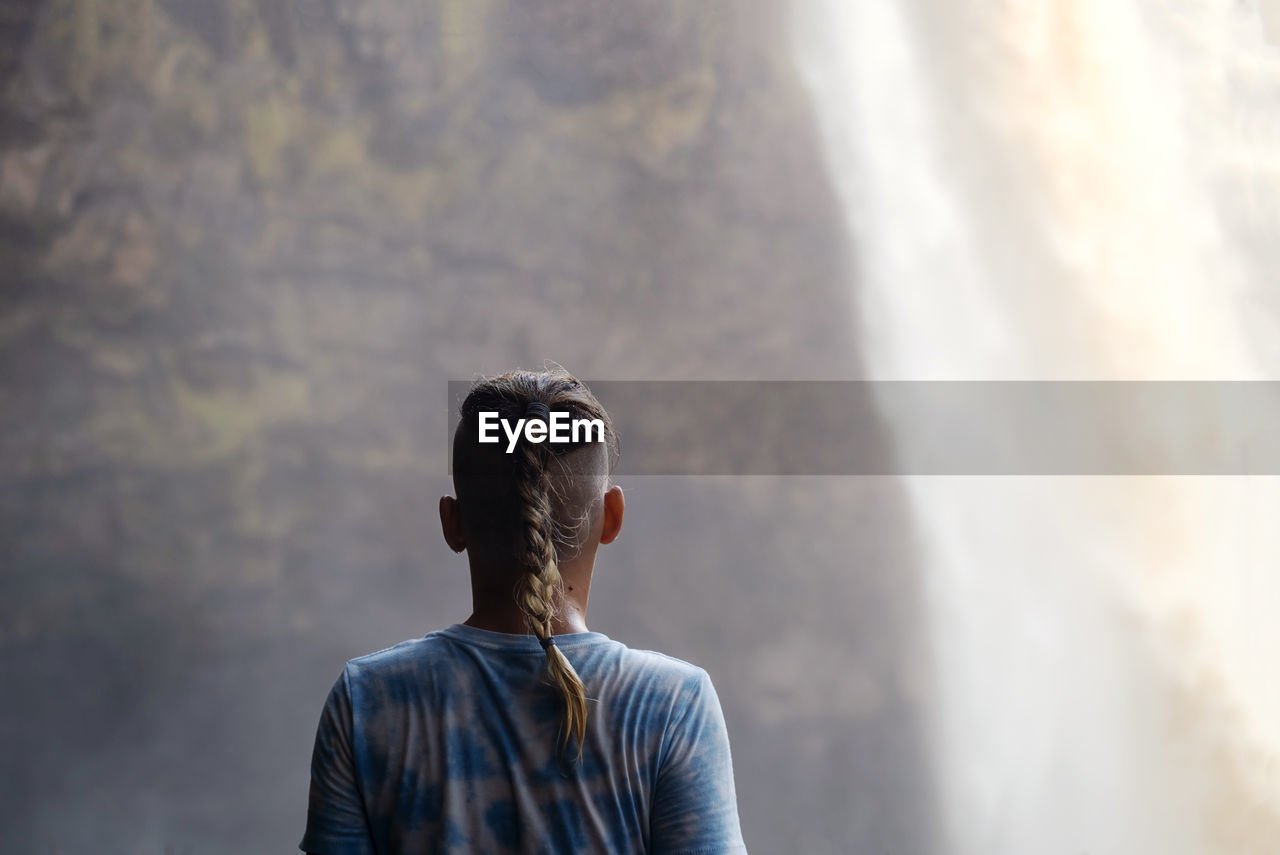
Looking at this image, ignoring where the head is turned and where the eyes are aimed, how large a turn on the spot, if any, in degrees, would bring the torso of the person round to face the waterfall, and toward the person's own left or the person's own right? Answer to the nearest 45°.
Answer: approximately 45° to the person's own right

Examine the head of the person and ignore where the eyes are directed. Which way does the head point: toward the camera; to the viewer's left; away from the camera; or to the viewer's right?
away from the camera

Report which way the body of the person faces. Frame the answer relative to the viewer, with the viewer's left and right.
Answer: facing away from the viewer
